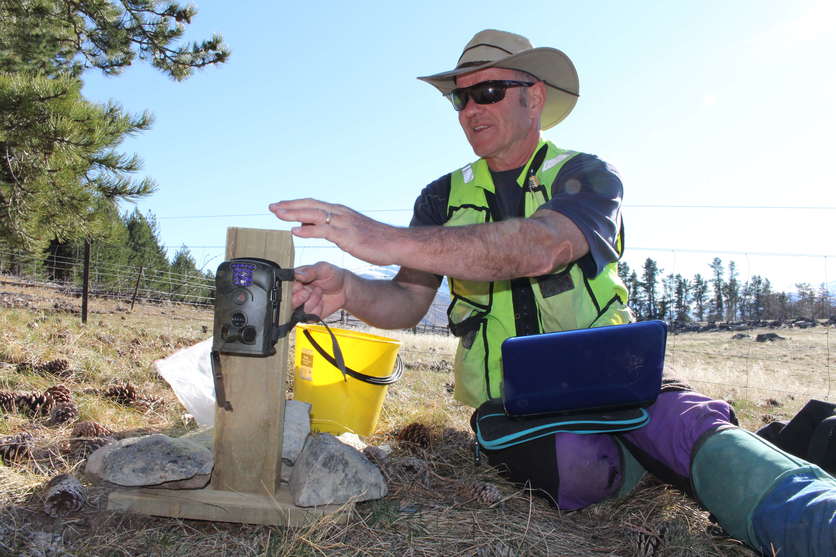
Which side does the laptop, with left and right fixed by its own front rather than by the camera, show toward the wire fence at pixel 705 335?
front

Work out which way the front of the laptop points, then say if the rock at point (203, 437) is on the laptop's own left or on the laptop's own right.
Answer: on the laptop's own left

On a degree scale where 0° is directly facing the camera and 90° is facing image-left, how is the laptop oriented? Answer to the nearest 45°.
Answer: approximately 180°

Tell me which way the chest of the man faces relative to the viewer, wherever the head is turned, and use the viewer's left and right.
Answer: facing the viewer and to the left of the viewer

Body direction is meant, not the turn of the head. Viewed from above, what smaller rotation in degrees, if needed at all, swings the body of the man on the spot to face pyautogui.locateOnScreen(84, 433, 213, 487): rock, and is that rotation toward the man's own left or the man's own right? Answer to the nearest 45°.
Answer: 0° — they already face it

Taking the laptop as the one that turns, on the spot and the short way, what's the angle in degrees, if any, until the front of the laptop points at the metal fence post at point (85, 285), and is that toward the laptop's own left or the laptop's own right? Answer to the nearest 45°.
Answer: approximately 45° to the laptop's own left

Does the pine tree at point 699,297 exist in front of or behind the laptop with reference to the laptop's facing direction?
in front

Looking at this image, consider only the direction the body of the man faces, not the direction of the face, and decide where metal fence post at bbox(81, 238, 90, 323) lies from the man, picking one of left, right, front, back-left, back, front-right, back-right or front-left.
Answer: right

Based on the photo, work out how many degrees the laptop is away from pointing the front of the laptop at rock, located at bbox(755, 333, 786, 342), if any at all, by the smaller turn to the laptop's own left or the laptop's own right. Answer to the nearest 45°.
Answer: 0° — it already faces it

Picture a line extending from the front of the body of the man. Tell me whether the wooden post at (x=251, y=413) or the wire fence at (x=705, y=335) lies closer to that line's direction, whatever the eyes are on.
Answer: the wooden post

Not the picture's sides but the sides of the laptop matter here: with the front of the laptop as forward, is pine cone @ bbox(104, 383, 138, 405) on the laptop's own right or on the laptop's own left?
on the laptop's own left

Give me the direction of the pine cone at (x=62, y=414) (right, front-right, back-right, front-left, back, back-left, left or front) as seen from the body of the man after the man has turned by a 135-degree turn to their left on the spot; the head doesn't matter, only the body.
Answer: back

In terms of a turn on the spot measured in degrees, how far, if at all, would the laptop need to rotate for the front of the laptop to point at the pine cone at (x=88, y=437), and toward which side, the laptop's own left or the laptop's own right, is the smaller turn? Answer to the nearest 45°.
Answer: approximately 90° to the laptop's own left
